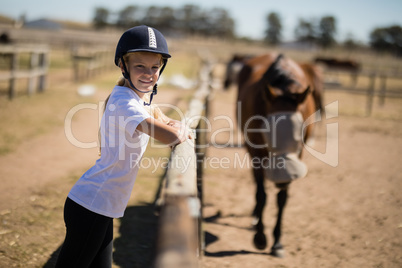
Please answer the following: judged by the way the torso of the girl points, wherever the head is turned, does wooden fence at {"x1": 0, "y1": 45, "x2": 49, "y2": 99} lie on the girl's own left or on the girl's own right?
on the girl's own left

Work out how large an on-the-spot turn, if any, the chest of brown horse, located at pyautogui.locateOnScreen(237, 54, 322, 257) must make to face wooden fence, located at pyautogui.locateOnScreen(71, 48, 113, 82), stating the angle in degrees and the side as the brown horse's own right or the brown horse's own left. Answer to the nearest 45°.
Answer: approximately 135° to the brown horse's own right

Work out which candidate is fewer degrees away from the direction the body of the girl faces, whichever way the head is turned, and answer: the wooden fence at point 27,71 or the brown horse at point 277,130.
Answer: the brown horse

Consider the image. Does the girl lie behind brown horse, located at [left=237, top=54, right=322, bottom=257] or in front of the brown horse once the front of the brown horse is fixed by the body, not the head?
in front

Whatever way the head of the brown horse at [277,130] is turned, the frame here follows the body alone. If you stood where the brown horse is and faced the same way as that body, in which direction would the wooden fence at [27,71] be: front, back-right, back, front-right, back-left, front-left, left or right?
back-right

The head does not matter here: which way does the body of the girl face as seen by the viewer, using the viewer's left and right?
facing to the right of the viewer

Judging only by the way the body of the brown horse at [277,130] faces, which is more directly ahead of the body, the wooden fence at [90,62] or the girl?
the girl

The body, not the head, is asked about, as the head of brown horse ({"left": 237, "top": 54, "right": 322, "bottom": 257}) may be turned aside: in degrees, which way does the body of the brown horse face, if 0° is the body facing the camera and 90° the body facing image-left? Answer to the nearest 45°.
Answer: approximately 0°
